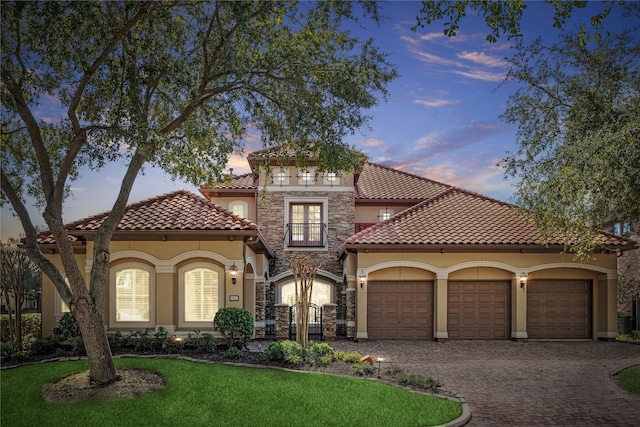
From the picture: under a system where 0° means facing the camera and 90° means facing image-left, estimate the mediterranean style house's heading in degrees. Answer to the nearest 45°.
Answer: approximately 0°

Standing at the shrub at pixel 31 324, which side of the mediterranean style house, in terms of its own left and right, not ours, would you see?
right

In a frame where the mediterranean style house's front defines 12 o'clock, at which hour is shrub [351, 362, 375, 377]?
The shrub is roughly at 12 o'clock from the mediterranean style house.
